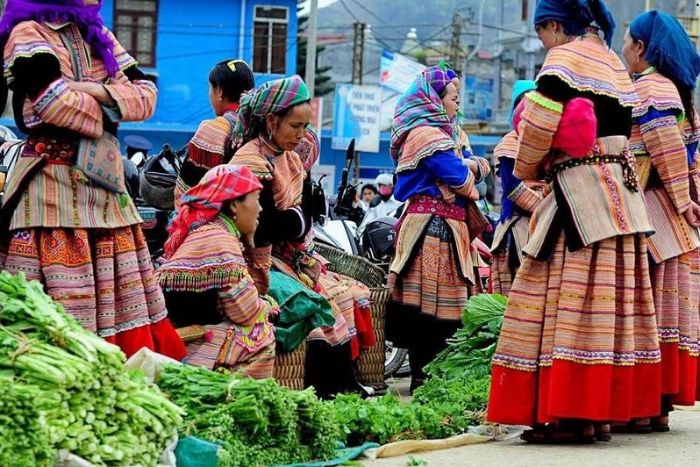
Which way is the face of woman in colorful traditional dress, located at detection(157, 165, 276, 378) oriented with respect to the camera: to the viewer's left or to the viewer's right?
to the viewer's right

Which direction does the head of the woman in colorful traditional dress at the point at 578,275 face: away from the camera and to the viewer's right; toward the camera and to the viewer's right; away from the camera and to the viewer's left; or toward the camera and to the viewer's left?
away from the camera and to the viewer's left

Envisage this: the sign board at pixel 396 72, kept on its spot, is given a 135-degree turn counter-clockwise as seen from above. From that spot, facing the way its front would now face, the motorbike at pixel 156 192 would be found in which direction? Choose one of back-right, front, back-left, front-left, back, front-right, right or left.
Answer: back-right

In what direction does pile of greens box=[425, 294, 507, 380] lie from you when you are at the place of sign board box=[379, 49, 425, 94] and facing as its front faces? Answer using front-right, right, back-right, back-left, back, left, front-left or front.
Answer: front

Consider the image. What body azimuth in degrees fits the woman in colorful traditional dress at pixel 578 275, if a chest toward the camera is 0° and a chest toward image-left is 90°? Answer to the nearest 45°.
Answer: approximately 135°

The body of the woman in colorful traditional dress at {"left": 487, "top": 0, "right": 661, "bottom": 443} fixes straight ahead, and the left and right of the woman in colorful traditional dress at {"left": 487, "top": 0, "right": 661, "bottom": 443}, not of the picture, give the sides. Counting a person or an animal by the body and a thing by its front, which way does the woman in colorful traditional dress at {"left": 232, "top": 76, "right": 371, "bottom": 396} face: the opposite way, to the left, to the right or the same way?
the opposite way

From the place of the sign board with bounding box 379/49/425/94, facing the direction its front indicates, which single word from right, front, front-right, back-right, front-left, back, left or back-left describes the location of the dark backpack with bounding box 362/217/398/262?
front

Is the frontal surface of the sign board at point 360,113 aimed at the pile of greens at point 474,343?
yes

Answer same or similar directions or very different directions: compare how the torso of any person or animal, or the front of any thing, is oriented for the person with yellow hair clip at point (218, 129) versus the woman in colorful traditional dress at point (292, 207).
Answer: very different directions

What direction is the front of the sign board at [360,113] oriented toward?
toward the camera
